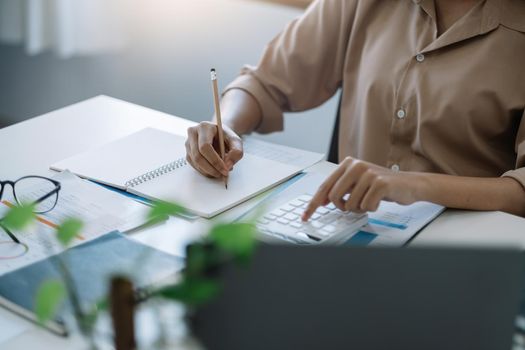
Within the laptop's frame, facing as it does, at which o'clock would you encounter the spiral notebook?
The spiral notebook is roughly at 11 o'clock from the laptop.

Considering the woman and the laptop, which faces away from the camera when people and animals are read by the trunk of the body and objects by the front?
the laptop

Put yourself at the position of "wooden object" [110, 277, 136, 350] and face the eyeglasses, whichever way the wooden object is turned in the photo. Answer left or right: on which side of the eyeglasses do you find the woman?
right

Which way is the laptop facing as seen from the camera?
away from the camera

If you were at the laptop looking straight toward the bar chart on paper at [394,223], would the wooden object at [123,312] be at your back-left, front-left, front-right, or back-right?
back-left

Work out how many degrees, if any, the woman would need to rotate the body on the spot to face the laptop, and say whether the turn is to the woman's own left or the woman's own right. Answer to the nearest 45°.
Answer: approximately 45° to the woman's own left

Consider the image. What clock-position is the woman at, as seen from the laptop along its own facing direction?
The woman is roughly at 12 o'clock from the laptop.

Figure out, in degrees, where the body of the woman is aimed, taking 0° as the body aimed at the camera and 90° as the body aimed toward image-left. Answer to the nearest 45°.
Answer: approximately 45°

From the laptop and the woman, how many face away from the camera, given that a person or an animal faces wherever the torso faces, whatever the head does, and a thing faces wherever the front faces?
1
